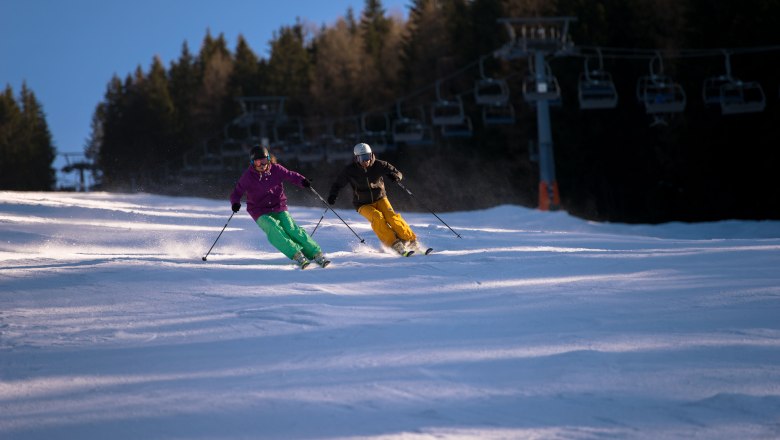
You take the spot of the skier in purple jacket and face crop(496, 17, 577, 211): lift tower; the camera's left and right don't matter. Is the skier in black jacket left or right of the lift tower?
right

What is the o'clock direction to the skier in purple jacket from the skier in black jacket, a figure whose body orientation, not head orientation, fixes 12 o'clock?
The skier in purple jacket is roughly at 2 o'clock from the skier in black jacket.

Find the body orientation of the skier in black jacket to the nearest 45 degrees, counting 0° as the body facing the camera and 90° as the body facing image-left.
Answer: approximately 0°

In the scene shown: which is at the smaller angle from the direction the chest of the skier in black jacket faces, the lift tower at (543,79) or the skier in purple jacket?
the skier in purple jacket

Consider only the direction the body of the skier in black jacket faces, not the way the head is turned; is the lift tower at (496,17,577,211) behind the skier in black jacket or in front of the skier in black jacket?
behind
